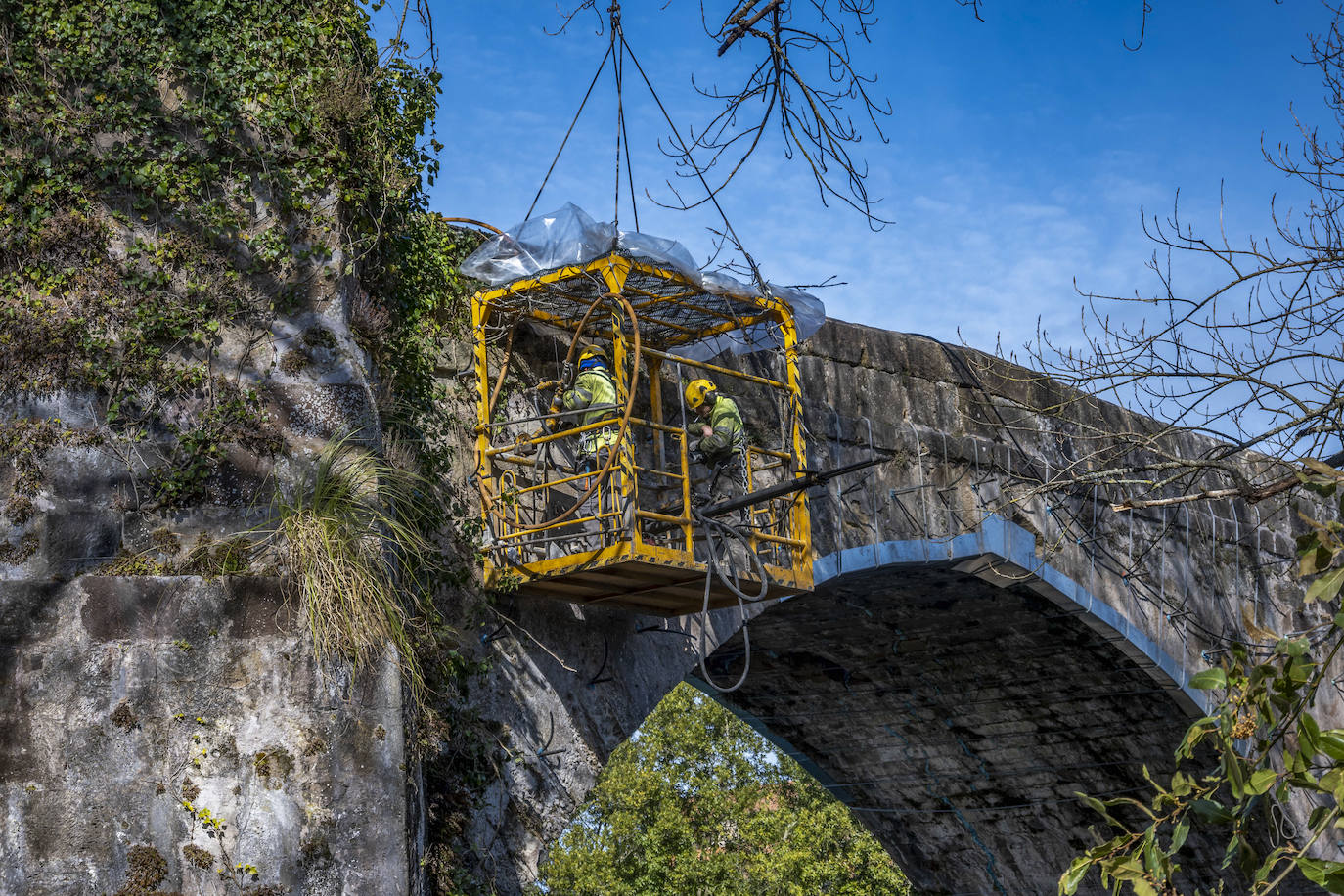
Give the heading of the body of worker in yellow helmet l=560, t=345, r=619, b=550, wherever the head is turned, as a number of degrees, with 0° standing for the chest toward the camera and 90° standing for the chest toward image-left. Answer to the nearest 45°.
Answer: approximately 135°

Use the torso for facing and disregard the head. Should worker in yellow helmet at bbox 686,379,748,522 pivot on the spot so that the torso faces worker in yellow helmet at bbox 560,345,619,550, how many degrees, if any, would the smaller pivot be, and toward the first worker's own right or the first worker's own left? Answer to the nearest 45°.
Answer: approximately 45° to the first worker's own left

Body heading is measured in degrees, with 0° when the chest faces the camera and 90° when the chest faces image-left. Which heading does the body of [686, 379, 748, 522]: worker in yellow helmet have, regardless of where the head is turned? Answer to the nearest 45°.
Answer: approximately 90°

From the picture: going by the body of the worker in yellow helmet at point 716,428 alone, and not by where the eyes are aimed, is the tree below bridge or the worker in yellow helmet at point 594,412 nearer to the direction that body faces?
the worker in yellow helmet

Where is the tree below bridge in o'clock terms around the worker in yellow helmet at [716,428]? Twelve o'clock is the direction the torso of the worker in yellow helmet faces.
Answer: The tree below bridge is roughly at 3 o'clock from the worker in yellow helmet.

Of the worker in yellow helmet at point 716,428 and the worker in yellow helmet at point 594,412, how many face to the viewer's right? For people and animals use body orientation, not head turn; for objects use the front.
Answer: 0

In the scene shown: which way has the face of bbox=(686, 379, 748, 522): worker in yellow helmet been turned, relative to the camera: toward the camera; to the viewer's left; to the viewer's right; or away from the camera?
to the viewer's left

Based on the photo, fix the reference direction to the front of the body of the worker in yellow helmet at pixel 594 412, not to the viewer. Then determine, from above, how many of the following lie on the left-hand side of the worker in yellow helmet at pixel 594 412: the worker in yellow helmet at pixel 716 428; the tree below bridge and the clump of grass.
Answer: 1

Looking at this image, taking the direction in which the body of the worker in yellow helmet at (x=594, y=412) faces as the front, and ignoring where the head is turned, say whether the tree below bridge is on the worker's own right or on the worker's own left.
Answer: on the worker's own right
